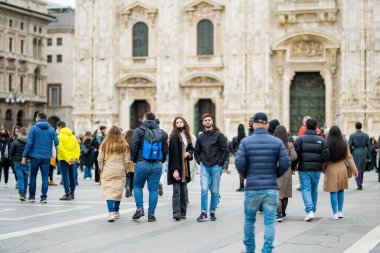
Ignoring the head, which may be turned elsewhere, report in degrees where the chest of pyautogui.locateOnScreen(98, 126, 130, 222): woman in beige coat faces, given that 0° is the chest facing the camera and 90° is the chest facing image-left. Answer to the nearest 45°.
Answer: approximately 180°

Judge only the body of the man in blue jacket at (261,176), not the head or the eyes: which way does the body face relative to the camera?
away from the camera

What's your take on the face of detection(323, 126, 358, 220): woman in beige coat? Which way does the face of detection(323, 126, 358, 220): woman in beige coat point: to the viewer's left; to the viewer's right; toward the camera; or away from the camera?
away from the camera

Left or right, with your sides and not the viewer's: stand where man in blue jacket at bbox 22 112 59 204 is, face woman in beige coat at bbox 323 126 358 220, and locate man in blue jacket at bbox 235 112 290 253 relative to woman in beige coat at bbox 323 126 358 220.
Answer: right
